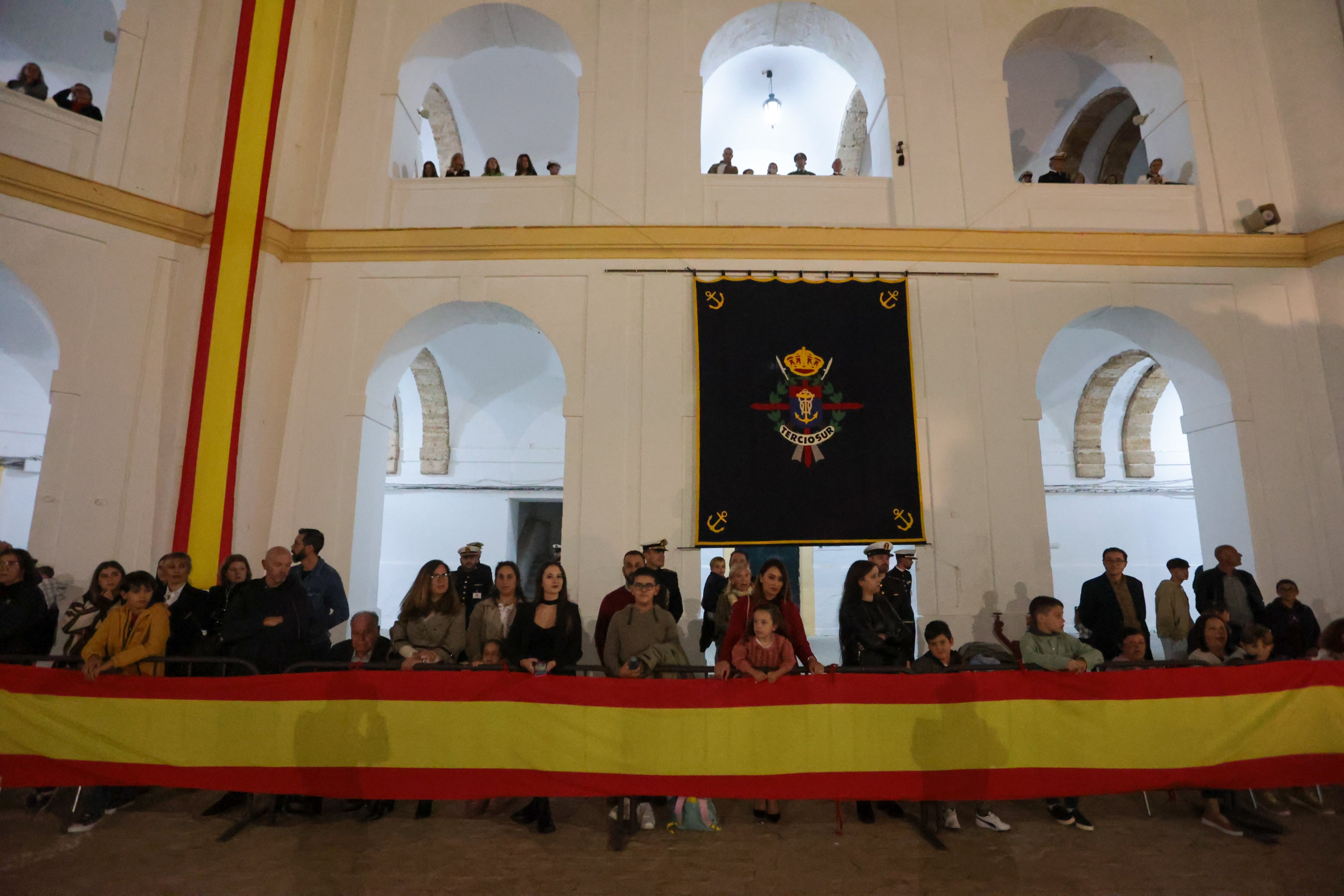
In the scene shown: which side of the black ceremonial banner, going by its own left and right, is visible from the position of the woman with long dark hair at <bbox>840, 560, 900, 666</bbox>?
front

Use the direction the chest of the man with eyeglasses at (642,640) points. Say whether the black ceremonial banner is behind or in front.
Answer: behind

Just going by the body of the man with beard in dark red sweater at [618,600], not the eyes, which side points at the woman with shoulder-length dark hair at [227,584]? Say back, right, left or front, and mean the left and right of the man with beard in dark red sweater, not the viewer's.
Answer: right

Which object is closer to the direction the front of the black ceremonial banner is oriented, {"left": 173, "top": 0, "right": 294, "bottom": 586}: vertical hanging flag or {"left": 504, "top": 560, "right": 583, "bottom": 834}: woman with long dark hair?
the woman with long dark hair

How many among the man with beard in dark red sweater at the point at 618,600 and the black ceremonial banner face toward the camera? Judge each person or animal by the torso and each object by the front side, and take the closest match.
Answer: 2
